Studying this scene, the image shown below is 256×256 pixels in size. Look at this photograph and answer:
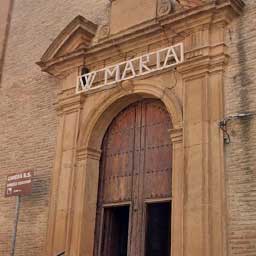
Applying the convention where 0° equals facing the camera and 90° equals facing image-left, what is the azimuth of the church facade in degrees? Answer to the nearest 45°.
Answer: approximately 45°
